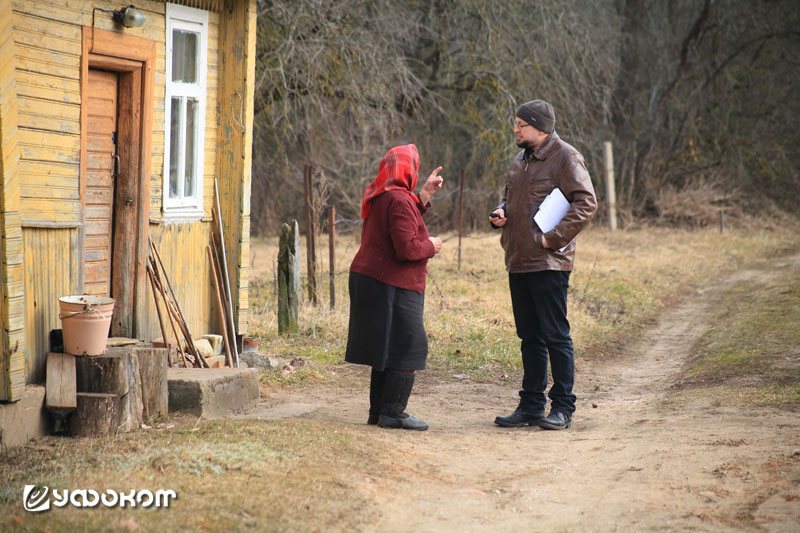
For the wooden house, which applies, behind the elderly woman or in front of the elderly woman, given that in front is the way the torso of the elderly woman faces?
behind

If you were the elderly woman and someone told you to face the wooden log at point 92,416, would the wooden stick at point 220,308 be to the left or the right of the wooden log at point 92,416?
right

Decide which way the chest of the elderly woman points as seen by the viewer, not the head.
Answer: to the viewer's right

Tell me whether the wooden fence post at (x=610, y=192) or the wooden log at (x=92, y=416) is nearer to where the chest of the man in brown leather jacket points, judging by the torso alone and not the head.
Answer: the wooden log

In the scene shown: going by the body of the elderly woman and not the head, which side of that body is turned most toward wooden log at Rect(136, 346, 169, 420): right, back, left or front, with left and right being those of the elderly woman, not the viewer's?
back

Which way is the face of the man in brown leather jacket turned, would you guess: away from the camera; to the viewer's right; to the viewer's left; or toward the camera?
to the viewer's left

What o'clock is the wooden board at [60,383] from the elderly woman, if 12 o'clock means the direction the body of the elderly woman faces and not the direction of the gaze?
The wooden board is roughly at 6 o'clock from the elderly woman.

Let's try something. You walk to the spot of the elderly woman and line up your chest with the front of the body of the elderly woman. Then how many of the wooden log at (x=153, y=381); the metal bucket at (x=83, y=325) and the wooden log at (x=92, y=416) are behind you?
3

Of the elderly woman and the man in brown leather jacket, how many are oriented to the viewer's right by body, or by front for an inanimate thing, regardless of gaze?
1

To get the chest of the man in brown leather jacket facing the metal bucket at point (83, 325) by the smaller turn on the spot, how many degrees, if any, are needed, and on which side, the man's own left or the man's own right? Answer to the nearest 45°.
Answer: approximately 45° to the man's own right

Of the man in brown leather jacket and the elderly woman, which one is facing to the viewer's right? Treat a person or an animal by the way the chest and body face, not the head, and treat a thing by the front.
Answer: the elderly woman
